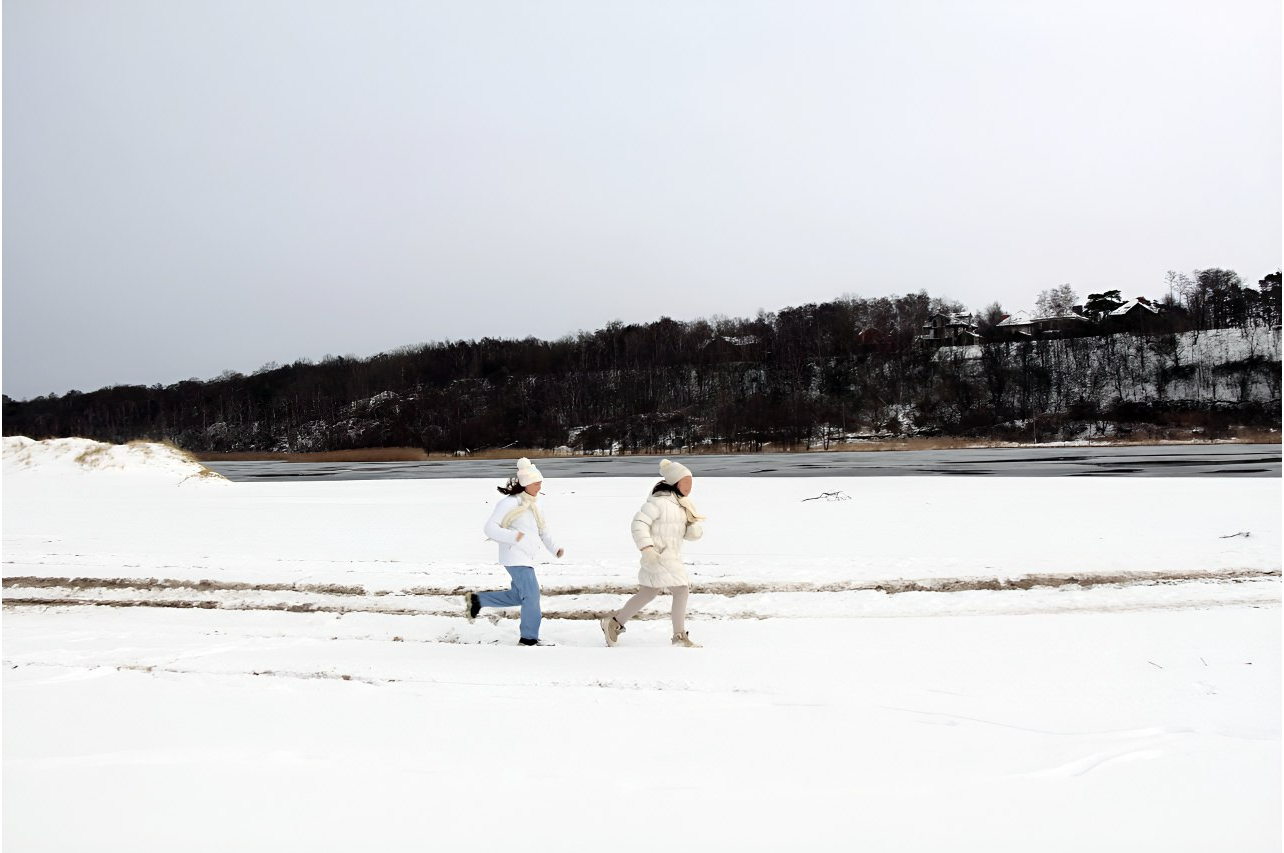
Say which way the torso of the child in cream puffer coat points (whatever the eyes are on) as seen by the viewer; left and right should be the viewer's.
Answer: facing to the right of the viewer

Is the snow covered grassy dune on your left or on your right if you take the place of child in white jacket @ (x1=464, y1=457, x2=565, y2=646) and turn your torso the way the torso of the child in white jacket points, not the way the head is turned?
on your left

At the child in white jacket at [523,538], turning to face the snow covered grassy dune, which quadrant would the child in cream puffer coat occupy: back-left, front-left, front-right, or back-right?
back-right

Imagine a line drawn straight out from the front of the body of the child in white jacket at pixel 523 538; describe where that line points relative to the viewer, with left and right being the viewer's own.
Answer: facing to the right of the viewer

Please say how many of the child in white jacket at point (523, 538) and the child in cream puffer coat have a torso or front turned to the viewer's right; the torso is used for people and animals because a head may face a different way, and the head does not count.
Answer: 2

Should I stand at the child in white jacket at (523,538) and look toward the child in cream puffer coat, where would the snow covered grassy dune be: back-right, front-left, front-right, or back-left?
back-left

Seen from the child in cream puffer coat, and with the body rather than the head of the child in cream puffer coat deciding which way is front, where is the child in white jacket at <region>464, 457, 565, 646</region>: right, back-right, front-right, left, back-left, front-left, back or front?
back

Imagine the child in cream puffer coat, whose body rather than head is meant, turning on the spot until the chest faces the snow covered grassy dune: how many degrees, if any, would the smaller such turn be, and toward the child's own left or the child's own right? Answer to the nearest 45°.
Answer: approximately 135° to the child's own left
